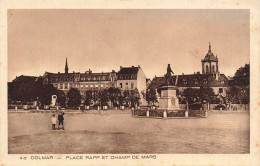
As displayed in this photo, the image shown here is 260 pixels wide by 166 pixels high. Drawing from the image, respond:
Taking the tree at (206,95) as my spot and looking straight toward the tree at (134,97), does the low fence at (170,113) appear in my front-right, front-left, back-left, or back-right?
front-left

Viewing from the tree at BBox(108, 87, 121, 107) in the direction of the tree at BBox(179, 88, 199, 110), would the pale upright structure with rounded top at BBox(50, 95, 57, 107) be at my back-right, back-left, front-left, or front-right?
back-right
